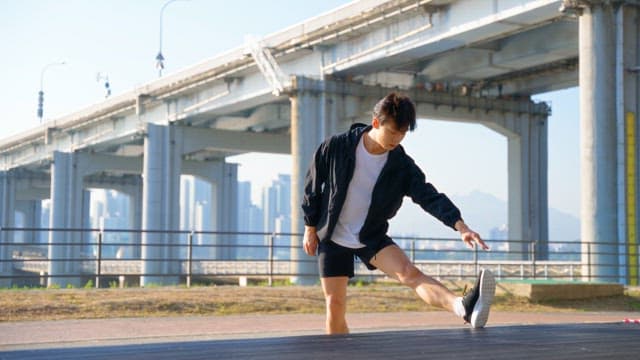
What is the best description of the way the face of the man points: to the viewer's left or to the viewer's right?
to the viewer's right

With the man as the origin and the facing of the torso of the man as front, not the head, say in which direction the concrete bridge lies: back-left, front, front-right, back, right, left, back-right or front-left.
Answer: back-left

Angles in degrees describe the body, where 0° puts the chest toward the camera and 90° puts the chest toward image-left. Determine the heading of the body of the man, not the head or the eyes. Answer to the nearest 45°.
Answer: approximately 315°
